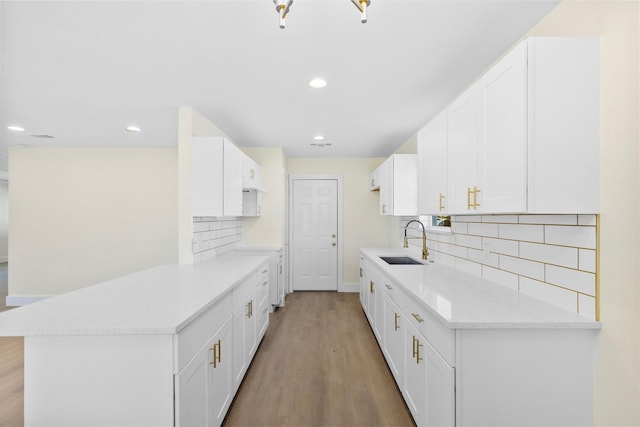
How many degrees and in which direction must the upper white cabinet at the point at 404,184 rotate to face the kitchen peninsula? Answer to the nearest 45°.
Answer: approximately 45° to its left

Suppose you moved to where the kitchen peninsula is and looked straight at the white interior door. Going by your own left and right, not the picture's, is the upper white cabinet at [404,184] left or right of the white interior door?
right

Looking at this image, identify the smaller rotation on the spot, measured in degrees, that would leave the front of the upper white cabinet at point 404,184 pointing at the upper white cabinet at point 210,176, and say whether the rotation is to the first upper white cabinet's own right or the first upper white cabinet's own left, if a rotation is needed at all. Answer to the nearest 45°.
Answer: approximately 45° to the first upper white cabinet's own left

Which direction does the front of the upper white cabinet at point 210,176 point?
to the viewer's right

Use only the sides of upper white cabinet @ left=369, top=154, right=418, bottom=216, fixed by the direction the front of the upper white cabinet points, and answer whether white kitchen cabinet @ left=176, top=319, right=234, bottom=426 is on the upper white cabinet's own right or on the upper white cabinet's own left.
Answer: on the upper white cabinet's own left

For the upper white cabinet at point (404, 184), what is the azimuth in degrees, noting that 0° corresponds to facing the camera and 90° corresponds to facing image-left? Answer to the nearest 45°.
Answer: approximately 90°

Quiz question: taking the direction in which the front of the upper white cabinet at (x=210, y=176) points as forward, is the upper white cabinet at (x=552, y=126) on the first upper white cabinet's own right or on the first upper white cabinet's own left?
on the first upper white cabinet's own right

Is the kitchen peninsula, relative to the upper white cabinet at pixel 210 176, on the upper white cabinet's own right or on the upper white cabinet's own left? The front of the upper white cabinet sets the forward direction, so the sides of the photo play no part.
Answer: on the upper white cabinet's own right

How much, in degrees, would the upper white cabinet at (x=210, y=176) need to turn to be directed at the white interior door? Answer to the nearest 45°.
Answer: approximately 45° to its left

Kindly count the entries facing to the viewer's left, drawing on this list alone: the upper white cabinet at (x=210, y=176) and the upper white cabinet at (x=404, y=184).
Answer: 1
